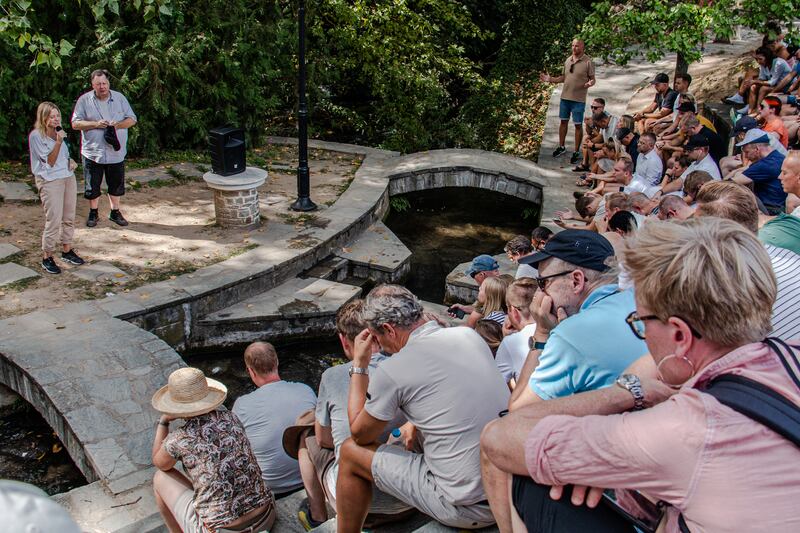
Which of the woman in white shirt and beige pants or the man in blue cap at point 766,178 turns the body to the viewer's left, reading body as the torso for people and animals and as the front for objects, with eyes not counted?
the man in blue cap

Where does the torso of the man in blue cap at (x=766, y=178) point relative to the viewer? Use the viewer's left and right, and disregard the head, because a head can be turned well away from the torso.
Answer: facing to the left of the viewer

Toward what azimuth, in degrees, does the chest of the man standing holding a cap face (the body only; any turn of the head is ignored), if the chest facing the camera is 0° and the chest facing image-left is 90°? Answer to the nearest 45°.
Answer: approximately 0°

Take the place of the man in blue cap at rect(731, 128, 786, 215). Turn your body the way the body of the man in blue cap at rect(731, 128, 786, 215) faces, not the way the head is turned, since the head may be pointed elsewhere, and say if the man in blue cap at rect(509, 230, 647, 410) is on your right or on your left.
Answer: on your left

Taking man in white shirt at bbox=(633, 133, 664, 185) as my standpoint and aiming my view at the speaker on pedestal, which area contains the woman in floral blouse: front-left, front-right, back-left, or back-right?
front-left

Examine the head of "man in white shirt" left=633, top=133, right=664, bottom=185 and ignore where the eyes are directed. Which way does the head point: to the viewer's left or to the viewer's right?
to the viewer's left

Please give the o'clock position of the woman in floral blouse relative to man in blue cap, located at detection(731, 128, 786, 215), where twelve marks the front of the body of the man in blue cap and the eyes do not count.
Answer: The woman in floral blouse is roughly at 10 o'clock from the man in blue cap.

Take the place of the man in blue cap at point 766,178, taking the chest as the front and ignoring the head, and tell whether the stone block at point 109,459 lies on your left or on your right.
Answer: on your left

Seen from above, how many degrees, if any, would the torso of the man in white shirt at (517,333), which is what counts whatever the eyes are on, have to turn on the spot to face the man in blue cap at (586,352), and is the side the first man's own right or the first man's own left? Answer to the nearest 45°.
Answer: approximately 135° to the first man's own left

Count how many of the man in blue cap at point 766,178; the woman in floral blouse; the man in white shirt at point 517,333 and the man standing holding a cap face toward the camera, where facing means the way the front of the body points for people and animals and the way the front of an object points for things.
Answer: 1

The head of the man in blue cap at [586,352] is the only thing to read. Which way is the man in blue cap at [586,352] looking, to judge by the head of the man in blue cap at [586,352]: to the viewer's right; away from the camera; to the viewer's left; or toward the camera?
to the viewer's left

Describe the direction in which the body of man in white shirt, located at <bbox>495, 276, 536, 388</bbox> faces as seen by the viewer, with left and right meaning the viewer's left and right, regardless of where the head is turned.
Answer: facing away from the viewer and to the left of the viewer

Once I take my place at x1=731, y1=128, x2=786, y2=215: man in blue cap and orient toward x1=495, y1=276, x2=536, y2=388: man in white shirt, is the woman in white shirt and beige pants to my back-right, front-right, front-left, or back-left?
front-right

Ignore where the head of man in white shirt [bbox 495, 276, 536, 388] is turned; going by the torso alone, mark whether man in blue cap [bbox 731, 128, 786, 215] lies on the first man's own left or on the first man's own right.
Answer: on the first man's own right

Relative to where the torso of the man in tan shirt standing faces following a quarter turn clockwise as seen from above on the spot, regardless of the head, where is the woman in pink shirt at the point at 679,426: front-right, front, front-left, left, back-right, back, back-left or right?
back-left

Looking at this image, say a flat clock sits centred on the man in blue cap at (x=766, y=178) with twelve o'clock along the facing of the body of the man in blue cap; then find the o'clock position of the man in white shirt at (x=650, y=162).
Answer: The man in white shirt is roughly at 2 o'clock from the man in blue cap.

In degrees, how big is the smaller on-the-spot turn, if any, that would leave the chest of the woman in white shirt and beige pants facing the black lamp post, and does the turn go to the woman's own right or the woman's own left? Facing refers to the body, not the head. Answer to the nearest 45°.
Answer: approximately 90° to the woman's own left

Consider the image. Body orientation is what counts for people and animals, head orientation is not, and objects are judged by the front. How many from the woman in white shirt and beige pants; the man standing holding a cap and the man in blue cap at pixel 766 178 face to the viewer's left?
1

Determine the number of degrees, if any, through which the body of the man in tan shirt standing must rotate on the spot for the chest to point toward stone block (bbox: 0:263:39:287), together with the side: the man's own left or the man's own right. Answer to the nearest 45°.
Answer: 0° — they already face it
